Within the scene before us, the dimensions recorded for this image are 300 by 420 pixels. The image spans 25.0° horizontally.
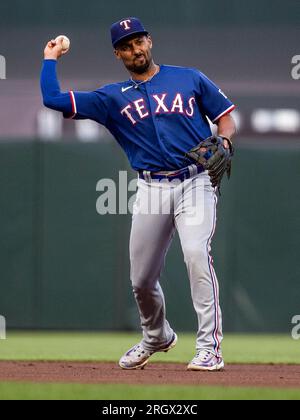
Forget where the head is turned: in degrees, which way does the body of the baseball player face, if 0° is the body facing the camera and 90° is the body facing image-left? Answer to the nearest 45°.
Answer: approximately 0°

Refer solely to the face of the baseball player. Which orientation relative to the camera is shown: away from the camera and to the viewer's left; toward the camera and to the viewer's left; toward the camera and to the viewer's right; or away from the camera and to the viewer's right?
toward the camera and to the viewer's right
